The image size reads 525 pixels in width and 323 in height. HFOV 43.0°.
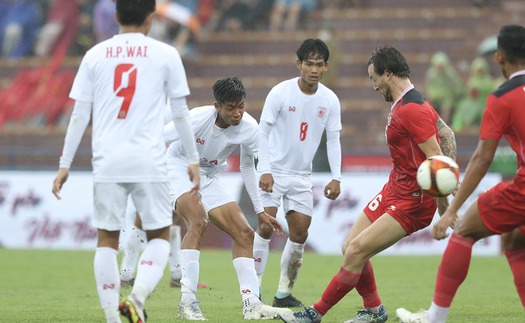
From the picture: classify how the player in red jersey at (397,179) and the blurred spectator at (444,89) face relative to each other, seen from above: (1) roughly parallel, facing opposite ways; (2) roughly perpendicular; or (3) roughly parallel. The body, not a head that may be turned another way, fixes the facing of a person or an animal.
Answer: roughly perpendicular

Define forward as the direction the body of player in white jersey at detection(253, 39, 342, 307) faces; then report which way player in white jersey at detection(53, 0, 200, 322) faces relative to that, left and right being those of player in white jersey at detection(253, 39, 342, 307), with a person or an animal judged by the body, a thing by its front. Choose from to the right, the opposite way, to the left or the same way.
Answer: the opposite way

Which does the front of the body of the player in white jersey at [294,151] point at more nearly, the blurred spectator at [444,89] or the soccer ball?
the soccer ball

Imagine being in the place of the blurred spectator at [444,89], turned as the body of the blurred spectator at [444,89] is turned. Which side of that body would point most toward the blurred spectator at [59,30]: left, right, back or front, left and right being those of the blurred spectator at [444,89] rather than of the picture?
right

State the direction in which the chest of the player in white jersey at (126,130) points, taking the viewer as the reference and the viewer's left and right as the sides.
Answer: facing away from the viewer

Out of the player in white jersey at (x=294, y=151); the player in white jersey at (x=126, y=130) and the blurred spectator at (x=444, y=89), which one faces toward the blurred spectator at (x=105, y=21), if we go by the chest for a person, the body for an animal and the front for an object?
the player in white jersey at (x=126, y=130)

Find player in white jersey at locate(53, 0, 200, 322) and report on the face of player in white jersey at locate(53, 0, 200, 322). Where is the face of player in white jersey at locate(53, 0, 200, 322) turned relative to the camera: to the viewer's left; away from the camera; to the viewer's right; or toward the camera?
away from the camera

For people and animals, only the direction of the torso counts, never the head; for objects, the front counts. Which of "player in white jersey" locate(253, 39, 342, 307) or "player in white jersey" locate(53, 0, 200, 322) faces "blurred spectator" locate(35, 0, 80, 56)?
"player in white jersey" locate(53, 0, 200, 322)

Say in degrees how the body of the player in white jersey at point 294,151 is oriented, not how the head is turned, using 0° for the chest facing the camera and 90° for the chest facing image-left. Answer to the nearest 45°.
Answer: approximately 0°

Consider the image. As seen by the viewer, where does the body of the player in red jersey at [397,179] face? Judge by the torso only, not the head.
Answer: to the viewer's left

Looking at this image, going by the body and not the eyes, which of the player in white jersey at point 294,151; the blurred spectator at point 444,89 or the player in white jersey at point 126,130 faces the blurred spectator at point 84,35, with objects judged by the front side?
the player in white jersey at point 126,130
